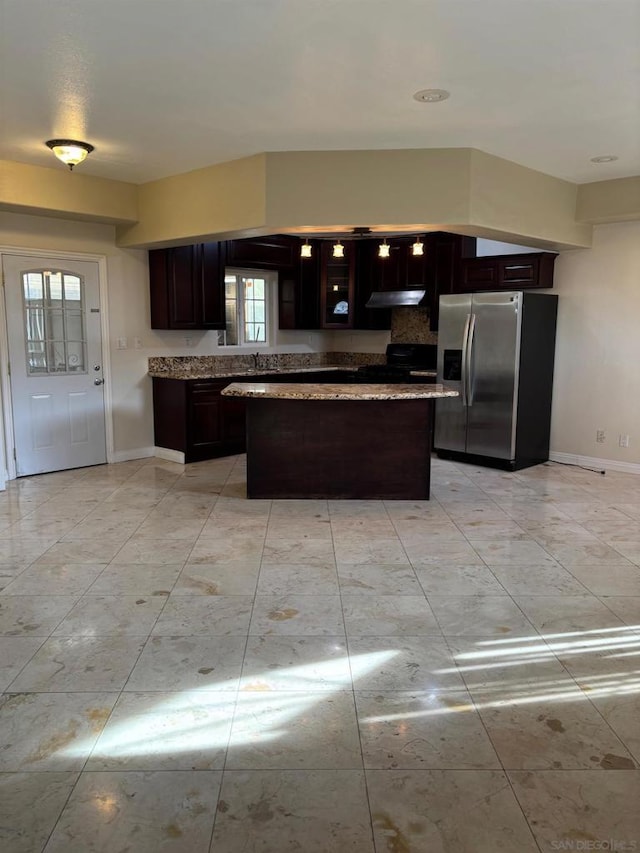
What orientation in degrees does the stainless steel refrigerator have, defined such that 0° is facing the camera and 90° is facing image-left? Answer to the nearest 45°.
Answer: approximately 45°

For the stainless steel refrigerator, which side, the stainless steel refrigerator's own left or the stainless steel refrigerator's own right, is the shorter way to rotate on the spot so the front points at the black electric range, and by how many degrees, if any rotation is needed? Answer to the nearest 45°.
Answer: approximately 90° to the stainless steel refrigerator's own right

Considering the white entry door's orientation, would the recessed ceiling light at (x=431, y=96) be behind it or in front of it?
in front

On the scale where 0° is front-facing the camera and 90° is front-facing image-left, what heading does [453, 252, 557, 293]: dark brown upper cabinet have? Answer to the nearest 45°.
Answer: approximately 45°

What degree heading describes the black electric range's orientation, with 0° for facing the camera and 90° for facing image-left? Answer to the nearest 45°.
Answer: approximately 45°

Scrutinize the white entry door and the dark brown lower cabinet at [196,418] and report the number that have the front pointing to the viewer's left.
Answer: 0

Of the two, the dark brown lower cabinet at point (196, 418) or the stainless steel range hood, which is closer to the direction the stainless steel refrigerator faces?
the dark brown lower cabinet

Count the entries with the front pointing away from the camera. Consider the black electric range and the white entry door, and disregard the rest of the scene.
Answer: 0

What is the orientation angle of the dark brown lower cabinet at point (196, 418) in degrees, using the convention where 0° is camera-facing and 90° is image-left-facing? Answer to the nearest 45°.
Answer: approximately 315°

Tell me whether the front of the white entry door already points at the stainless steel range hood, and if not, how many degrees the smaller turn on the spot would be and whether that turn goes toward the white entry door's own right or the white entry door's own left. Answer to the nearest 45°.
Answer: approximately 90° to the white entry door's own left

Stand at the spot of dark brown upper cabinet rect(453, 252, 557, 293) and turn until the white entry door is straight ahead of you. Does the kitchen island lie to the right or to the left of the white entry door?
left

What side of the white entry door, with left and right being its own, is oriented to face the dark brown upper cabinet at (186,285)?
left

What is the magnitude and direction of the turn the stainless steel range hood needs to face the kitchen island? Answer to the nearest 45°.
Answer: approximately 45° to its left

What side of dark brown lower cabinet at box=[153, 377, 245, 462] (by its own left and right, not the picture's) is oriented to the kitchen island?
front

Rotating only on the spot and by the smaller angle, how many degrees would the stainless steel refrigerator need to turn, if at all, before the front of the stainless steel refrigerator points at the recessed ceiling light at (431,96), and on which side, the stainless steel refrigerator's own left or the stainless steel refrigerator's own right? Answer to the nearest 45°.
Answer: approximately 45° to the stainless steel refrigerator's own left
